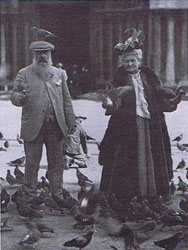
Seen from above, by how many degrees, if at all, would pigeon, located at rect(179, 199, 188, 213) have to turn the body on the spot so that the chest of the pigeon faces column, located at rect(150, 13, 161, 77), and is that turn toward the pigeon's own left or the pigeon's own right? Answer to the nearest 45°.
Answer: approximately 90° to the pigeon's own right

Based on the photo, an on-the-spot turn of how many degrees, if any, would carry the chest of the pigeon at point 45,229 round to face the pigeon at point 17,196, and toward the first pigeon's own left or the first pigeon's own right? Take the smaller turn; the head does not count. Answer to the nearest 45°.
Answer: approximately 90° to the first pigeon's own right

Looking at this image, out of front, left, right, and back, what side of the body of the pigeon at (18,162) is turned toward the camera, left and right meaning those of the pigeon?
right

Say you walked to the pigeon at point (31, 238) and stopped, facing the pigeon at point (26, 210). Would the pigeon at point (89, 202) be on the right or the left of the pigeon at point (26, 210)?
right

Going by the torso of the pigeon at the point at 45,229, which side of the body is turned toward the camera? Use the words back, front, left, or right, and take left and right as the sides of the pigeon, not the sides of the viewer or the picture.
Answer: left

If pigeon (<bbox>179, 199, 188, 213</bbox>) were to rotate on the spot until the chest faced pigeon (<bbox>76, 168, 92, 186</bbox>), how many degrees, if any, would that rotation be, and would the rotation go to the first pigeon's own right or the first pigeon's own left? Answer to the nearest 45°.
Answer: approximately 45° to the first pigeon's own right

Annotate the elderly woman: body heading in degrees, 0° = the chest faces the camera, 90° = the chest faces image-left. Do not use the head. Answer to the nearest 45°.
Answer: approximately 0°

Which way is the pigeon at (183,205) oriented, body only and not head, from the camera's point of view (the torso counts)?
to the viewer's left

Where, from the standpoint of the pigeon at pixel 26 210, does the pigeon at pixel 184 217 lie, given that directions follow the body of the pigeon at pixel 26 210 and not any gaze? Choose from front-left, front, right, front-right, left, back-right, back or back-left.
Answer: back

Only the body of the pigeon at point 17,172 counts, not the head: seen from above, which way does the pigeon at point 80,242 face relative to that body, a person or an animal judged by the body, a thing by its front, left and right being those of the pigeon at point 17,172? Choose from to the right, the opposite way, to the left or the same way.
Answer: the opposite way
